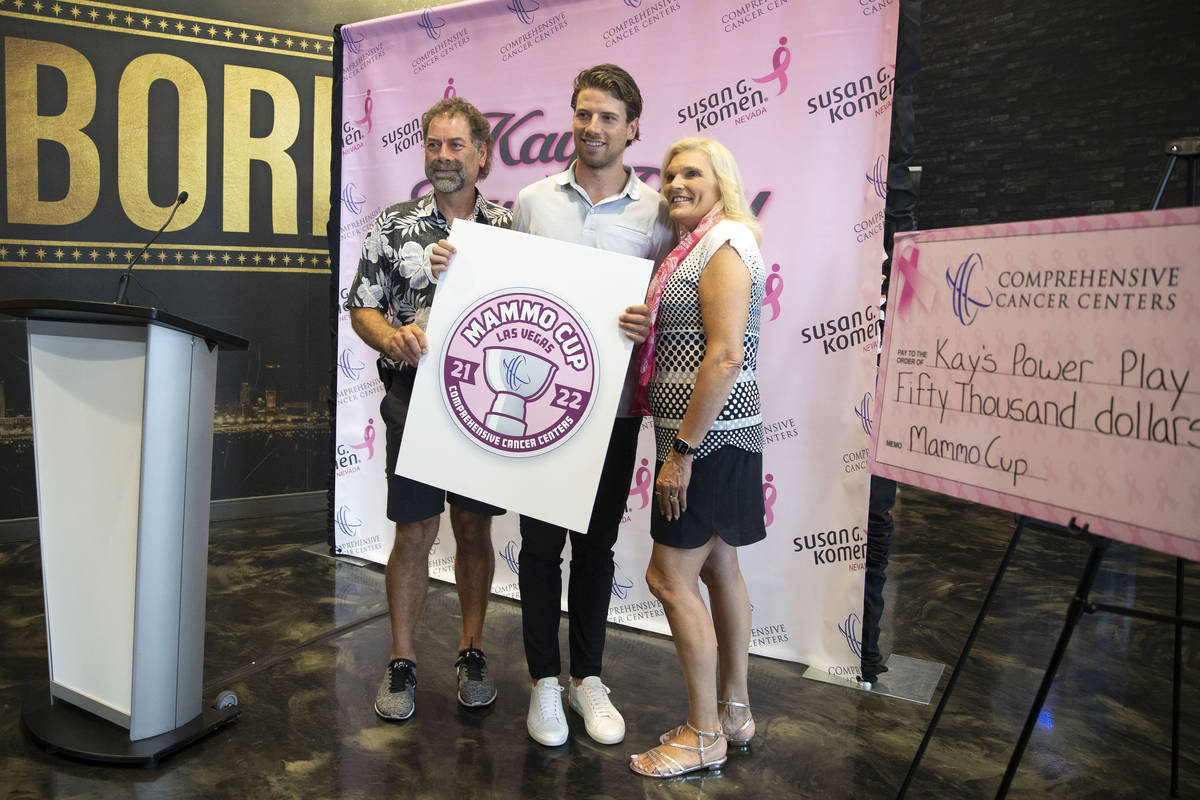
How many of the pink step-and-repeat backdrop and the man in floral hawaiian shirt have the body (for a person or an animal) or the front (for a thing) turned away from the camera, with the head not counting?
0

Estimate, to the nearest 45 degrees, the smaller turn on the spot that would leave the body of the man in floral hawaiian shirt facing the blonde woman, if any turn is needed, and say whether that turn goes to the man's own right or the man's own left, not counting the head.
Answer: approximately 45° to the man's own left

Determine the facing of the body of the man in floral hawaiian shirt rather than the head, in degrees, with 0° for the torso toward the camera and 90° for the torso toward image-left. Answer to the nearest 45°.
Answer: approximately 0°

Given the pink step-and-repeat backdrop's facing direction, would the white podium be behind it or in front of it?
in front

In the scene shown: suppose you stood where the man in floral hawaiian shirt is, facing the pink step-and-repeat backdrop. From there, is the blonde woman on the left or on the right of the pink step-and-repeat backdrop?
right

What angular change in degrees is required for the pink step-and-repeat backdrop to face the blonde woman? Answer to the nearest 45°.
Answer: approximately 45° to its left

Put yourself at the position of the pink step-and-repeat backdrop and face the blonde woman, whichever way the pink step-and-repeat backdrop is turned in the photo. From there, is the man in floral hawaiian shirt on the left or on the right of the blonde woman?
right

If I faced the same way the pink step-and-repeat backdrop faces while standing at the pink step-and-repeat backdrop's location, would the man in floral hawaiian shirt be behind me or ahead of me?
ahead

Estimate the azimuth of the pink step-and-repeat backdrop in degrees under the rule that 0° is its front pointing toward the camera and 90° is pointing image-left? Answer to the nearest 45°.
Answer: approximately 45°

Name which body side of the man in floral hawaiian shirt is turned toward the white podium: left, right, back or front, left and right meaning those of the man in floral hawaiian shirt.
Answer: right
